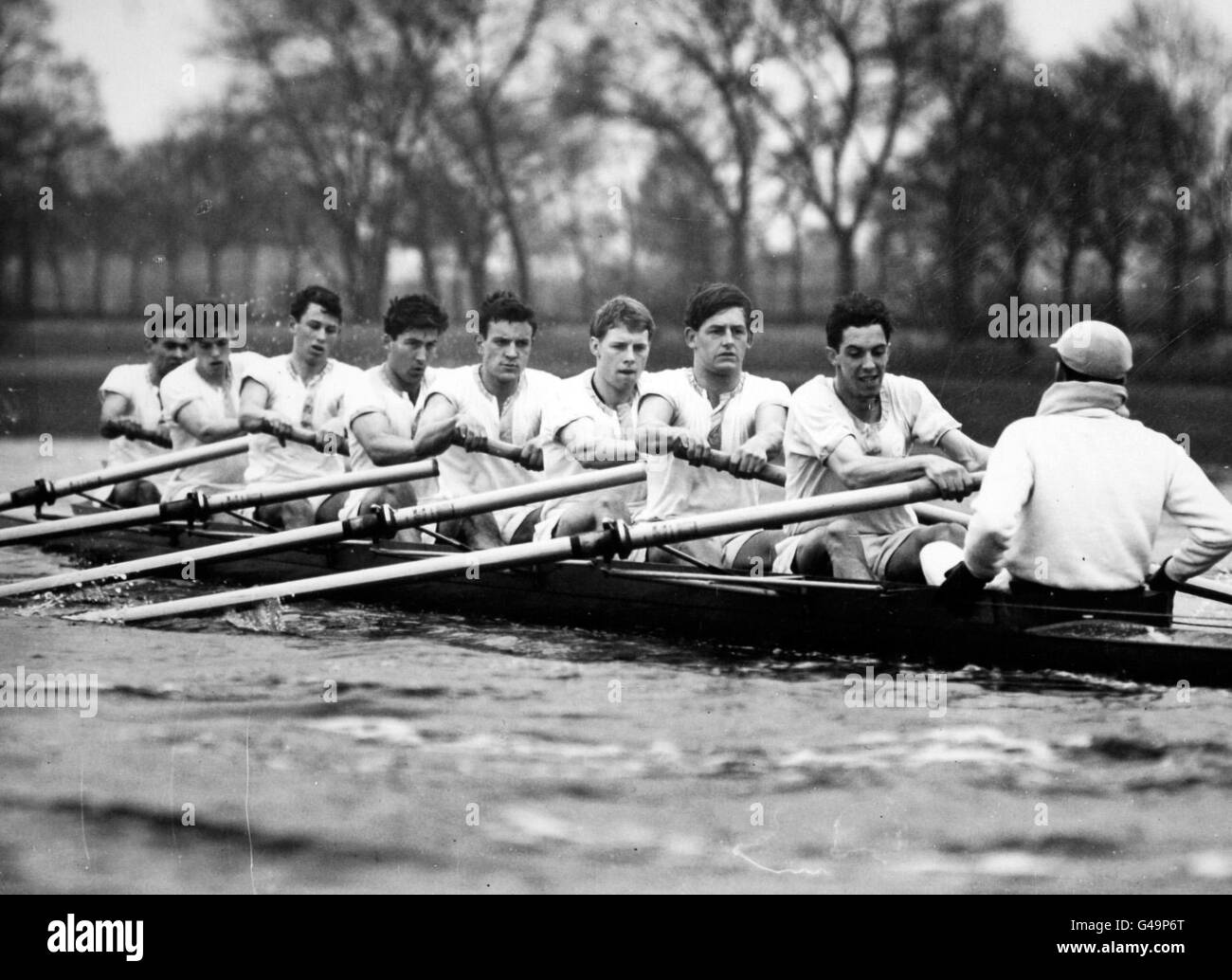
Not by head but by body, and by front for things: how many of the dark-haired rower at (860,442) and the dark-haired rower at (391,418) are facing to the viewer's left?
0

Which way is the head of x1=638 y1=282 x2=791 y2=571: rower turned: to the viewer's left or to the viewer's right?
to the viewer's right

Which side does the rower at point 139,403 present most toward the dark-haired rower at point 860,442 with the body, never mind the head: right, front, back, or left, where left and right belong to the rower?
front

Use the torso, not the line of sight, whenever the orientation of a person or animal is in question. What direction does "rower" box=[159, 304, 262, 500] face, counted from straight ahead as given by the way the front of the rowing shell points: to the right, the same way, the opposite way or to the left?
the opposite way

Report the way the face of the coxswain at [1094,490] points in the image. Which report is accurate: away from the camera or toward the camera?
away from the camera

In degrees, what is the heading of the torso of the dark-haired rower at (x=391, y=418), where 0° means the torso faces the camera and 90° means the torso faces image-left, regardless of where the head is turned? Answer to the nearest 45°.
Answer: approximately 315°

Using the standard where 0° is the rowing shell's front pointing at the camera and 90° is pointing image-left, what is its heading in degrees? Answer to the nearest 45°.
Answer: approximately 135°
